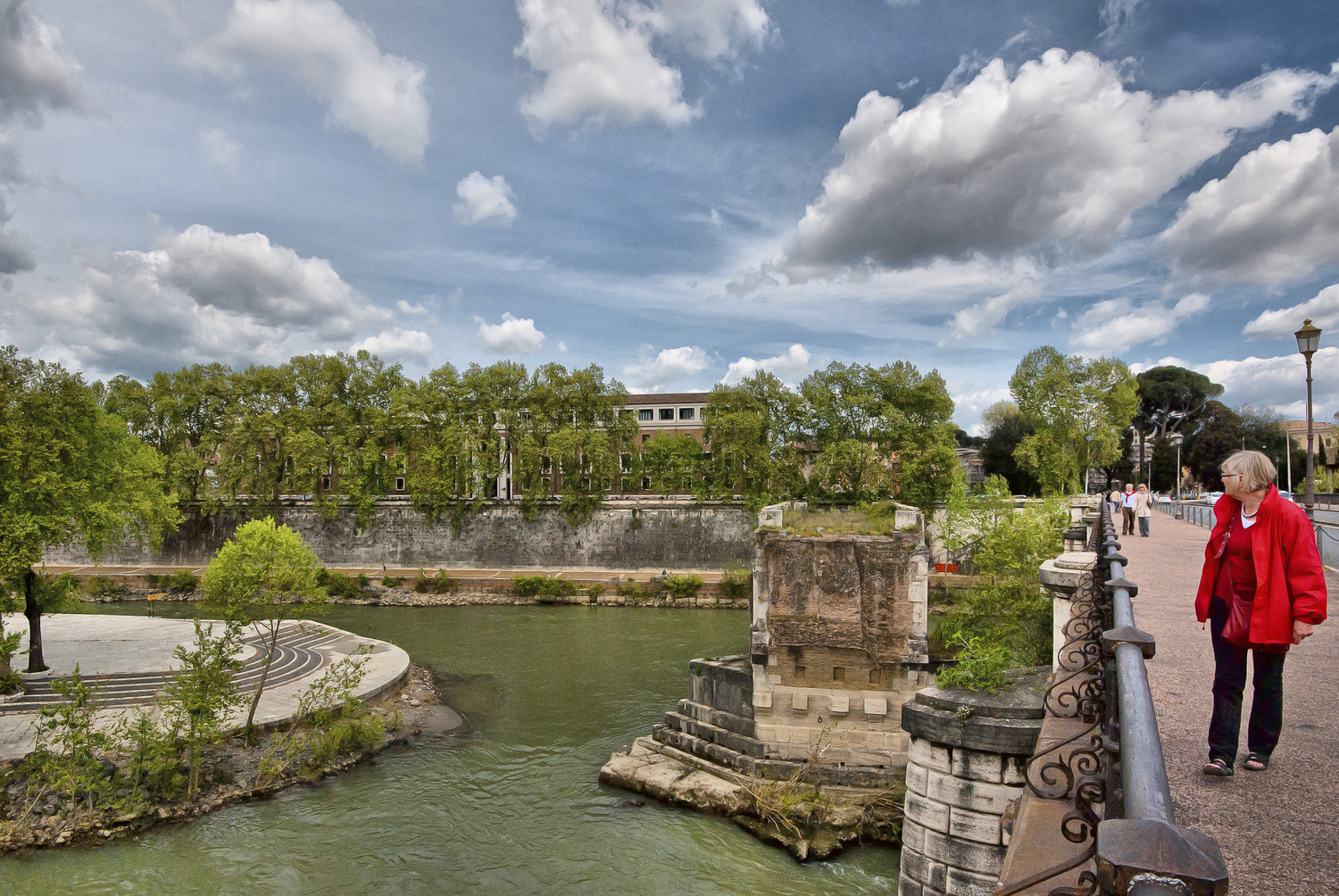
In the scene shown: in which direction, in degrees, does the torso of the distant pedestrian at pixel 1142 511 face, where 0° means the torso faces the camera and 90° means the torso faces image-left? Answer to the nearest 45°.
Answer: approximately 0°

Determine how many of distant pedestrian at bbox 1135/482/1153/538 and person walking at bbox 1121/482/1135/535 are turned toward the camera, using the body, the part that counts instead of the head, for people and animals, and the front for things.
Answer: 2

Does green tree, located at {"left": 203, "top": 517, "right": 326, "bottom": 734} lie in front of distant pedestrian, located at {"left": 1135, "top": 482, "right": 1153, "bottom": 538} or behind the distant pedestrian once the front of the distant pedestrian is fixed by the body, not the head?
in front

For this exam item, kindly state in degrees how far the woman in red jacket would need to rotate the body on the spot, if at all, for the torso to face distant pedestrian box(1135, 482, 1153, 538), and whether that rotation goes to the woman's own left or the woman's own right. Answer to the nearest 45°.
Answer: approximately 135° to the woman's own right

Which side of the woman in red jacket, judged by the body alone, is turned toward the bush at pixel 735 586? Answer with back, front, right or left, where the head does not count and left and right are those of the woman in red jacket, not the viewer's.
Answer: right

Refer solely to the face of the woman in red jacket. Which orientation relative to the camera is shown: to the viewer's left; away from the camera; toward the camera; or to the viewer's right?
to the viewer's left

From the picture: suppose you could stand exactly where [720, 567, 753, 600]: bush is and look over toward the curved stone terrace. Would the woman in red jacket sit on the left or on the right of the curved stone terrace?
left

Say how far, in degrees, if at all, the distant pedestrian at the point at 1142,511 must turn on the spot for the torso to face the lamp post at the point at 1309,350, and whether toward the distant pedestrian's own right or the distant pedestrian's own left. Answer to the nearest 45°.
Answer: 0° — they already face it

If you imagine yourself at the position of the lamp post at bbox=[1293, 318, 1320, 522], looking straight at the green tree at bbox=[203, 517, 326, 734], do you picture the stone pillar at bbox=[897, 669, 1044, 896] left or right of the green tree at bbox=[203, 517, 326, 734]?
left

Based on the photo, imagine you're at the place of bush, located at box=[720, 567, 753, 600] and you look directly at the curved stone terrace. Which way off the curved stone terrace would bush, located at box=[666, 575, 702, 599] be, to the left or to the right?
right
